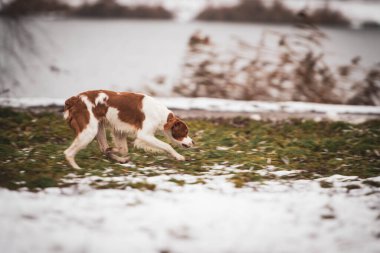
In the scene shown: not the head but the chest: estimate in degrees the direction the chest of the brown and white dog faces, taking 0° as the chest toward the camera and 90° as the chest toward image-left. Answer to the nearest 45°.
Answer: approximately 270°
